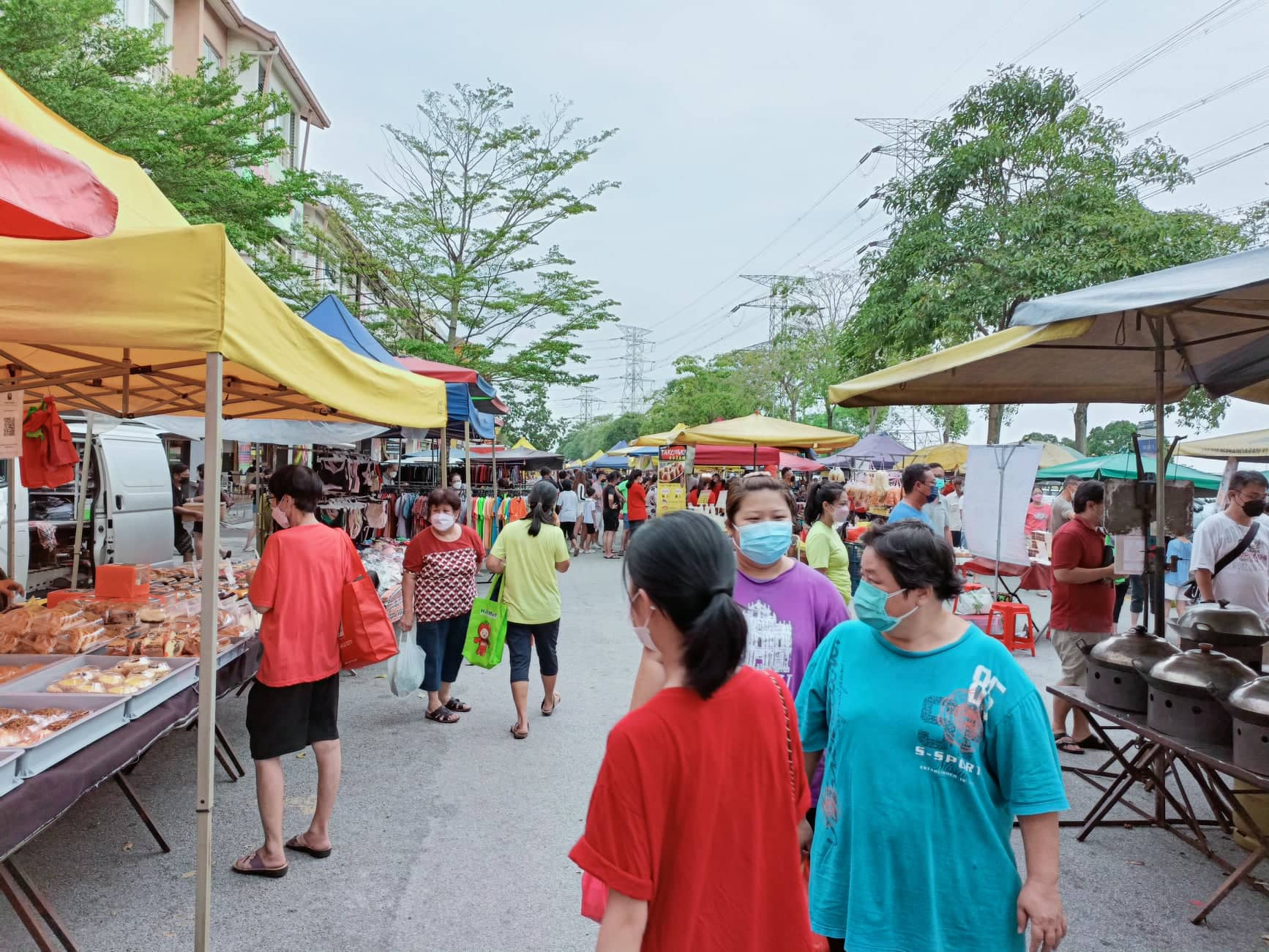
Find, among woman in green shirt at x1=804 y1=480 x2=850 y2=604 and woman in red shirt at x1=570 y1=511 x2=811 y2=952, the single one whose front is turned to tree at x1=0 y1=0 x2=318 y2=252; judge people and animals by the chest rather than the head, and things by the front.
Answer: the woman in red shirt

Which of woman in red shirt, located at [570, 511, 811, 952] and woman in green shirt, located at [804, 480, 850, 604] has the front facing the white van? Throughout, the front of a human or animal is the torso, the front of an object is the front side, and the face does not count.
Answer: the woman in red shirt

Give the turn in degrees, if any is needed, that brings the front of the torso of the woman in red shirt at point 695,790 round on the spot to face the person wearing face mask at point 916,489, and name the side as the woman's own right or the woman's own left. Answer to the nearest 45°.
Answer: approximately 45° to the woman's own right

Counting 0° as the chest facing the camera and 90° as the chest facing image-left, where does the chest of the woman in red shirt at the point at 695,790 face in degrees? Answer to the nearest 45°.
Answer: approximately 135°

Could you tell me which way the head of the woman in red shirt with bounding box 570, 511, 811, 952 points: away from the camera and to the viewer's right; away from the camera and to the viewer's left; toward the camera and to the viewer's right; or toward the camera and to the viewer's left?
away from the camera and to the viewer's left
